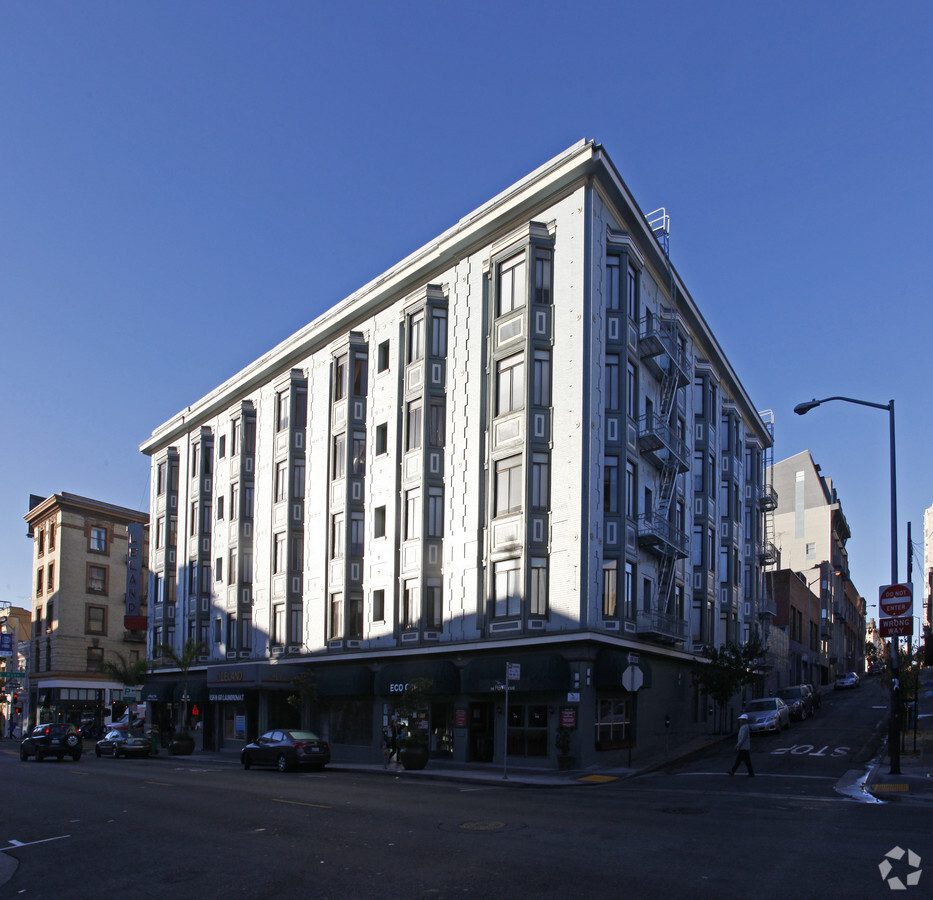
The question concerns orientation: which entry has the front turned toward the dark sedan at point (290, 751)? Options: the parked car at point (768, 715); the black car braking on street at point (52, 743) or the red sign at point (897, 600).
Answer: the parked car at point (768, 715)

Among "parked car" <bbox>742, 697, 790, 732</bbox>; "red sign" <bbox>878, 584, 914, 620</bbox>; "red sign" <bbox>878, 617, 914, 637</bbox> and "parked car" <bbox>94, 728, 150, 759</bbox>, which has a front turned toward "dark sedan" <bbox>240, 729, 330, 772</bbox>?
"parked car" <bbox>742, 697, 790, 732</bbox>

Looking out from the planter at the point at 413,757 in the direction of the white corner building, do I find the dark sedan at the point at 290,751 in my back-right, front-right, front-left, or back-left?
back-left

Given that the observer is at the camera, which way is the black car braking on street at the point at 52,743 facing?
facing away from the viewer and to the left of the viewer

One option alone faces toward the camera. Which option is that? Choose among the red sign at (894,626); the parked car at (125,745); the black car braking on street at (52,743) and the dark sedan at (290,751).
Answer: the red sign

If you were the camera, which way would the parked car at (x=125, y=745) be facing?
facing away from the viewer and to the left of the viewer

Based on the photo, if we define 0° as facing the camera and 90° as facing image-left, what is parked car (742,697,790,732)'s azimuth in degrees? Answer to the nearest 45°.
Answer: approximately 45°

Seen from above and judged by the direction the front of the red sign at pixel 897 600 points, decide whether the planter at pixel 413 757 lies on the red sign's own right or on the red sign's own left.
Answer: on the red sign's own right
